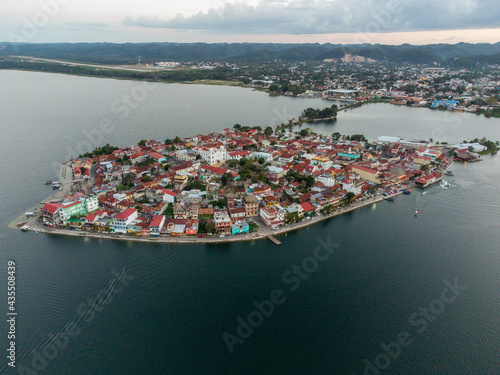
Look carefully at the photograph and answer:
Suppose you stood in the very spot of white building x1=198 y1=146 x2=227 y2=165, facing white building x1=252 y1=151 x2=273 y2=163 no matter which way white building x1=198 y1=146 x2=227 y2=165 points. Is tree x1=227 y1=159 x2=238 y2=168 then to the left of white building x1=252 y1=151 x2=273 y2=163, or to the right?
right

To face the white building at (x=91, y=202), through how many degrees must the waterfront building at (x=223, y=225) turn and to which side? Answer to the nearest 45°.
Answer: approximately 90° to its right

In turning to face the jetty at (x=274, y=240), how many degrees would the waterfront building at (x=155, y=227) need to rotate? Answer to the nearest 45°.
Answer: approximately 90° to its left

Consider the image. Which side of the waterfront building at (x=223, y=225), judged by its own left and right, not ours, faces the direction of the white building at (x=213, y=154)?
back

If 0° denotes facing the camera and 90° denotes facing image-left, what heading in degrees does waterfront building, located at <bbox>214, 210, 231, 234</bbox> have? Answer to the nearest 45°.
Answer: approximately 0°

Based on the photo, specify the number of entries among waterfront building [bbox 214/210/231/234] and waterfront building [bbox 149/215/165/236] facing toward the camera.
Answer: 2

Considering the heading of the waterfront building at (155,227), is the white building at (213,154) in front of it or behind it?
behind

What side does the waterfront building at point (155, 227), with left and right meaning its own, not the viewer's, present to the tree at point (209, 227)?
left

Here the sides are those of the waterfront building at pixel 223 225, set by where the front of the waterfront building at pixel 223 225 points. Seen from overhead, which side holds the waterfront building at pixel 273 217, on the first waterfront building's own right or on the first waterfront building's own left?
on the first waterfront building's own left

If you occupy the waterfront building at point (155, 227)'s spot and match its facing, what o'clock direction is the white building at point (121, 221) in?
The white building is roughly at 4 o'clock from the waterfront building.

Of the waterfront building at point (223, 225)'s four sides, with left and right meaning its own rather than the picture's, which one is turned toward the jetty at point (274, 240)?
left
